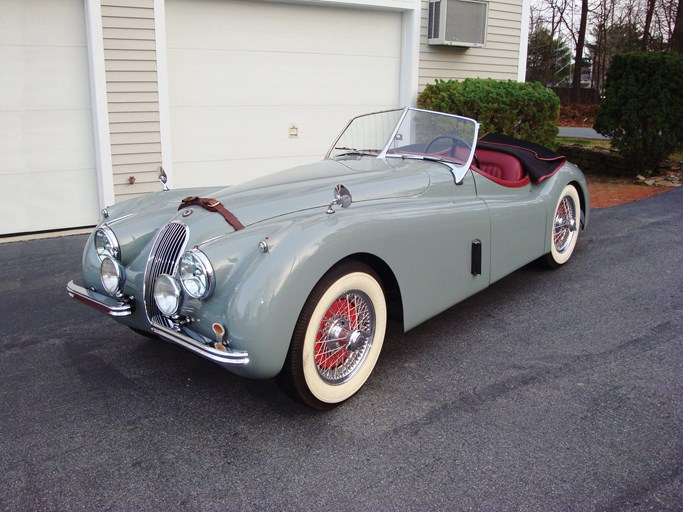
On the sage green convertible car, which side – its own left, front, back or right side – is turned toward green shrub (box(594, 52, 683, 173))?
back

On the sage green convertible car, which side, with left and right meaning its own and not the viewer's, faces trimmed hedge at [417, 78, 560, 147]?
back

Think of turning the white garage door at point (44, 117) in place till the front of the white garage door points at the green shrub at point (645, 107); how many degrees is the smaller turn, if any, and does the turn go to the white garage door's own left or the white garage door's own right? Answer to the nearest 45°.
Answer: approximately 90° to the white garage door's own left

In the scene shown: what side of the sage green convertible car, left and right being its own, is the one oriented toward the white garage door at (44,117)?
right

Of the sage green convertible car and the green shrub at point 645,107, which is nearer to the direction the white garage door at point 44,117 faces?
the sage green convertible car

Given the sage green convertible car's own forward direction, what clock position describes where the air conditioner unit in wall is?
The air conditioner unit in wall is roughly at 5 o'clock from the sage green convertible car.

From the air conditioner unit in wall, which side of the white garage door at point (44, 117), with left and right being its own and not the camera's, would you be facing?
left

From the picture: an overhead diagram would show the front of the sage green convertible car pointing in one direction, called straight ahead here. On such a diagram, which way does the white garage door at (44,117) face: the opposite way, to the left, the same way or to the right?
to the left

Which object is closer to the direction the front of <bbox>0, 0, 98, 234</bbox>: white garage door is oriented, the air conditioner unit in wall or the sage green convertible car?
the sage green convertible car

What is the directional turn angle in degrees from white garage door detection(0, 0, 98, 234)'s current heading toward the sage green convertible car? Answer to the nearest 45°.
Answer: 0° — it already faces it

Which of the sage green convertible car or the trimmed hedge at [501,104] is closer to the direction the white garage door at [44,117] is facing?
the sage green convertible car

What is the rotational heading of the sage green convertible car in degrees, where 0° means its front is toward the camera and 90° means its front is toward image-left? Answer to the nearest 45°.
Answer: approximately 45°

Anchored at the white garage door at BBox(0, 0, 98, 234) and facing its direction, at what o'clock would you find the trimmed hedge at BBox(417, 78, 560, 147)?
The trimmed hedge is roughly at 9 o'clock from the white garage door.
